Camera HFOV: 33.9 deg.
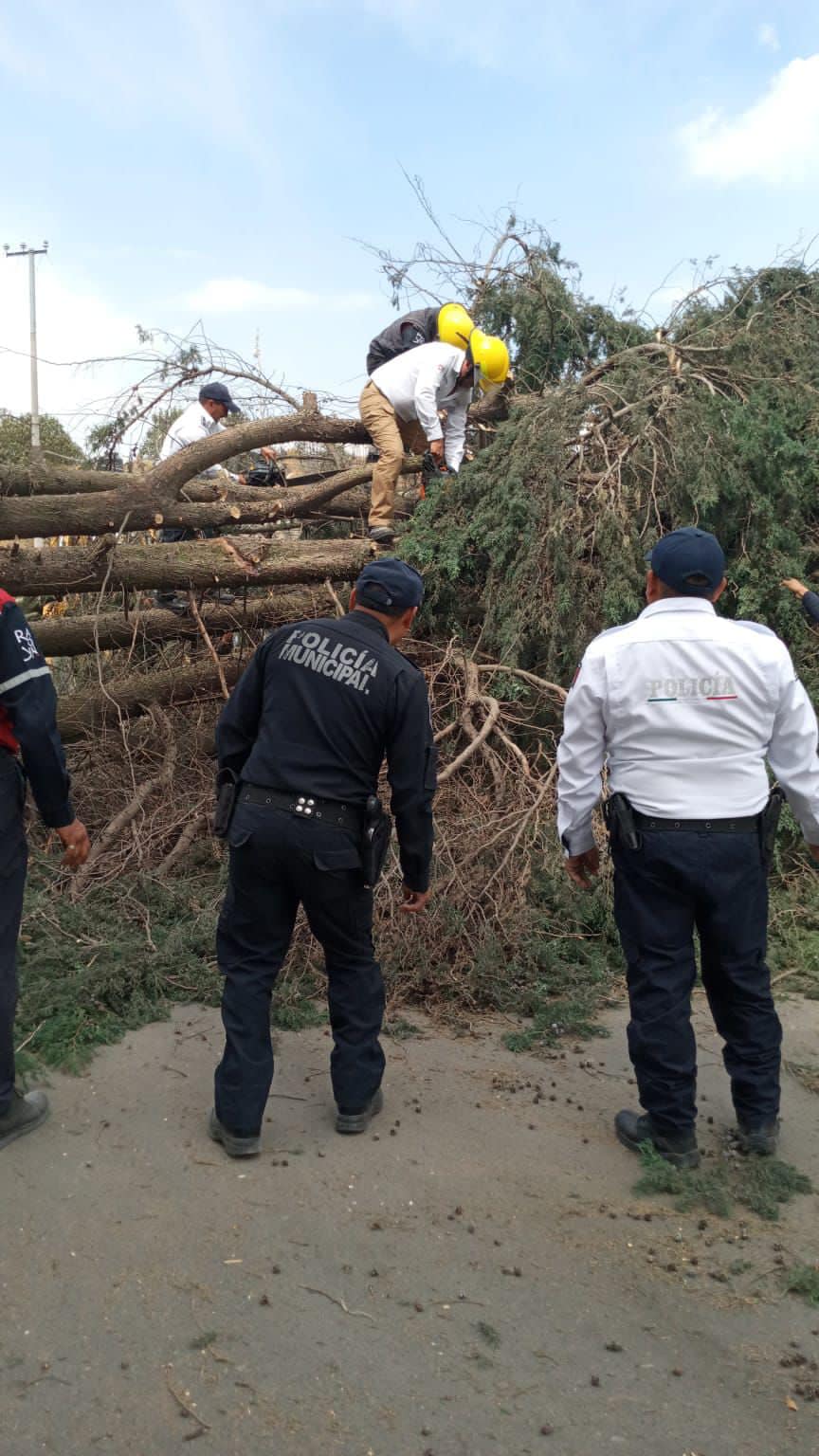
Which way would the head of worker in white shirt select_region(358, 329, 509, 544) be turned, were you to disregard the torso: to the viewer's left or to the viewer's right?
to the viewer's right

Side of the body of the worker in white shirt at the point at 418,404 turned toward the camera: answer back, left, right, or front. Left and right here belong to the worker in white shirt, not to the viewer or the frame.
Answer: right

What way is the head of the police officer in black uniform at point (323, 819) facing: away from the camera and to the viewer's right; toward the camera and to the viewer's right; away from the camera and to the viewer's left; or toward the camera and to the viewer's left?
away from the camera and to the viewer's right

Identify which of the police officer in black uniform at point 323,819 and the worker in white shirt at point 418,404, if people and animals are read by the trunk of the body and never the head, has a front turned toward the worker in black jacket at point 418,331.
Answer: the police officer in black uniform

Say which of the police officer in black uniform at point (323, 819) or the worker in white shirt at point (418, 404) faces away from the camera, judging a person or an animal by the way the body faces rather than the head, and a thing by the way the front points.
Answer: the police officer in black uniform

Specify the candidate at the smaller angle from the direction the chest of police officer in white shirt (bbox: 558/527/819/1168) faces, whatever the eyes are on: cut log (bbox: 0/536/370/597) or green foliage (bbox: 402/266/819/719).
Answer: the green foliage

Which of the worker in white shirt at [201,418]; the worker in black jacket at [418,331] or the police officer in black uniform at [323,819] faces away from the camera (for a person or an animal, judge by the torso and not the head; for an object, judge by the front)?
the police officer in black uniform

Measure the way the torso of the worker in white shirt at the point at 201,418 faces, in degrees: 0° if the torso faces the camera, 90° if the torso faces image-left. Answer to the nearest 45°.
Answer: approximately 270°

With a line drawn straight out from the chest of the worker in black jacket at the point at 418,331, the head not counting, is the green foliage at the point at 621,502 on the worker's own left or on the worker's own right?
on the worker's own right

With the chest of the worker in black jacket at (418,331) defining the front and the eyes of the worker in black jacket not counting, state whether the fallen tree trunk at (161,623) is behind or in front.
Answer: behind

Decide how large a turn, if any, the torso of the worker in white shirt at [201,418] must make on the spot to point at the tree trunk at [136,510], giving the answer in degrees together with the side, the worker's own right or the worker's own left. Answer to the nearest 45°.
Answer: approximately 90° to the worker's own right

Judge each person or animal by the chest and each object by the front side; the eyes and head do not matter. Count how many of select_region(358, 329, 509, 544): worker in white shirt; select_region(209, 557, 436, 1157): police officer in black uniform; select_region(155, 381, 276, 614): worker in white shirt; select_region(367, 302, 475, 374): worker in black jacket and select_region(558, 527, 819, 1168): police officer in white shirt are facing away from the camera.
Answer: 2

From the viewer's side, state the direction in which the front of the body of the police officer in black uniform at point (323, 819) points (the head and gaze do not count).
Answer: away from the camera

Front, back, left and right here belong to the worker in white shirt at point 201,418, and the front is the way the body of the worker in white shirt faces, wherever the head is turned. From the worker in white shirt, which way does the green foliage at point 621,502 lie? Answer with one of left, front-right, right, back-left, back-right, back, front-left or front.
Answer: front-right

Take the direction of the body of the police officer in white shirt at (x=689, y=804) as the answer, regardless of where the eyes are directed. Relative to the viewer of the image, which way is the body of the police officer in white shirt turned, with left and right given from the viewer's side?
facing away from the viewer

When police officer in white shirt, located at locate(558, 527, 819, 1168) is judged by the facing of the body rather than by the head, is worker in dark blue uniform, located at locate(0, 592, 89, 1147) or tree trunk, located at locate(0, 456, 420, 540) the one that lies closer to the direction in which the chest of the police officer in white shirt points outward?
the tree trunk

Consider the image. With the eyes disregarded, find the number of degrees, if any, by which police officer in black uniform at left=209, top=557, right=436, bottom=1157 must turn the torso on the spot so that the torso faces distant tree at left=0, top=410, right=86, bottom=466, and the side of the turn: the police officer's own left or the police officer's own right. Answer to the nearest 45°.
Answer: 0° — they already face it

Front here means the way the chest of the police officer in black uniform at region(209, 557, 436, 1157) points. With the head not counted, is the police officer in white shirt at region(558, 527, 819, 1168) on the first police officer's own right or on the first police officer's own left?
on the first police officer's own right

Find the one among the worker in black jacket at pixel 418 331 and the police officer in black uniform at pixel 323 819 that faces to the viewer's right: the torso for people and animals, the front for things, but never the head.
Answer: the worker in black jacket
